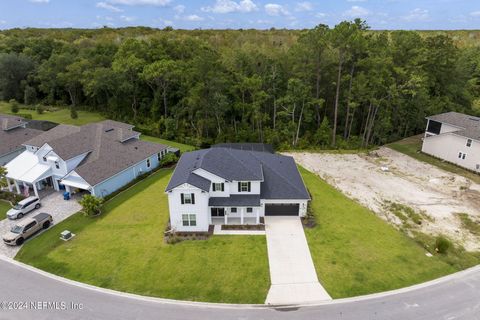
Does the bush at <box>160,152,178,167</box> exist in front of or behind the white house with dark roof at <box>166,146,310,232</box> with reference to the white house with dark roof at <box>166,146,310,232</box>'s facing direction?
behind

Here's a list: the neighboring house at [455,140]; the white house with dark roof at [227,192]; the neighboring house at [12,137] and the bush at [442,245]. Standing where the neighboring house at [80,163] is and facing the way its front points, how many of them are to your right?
1

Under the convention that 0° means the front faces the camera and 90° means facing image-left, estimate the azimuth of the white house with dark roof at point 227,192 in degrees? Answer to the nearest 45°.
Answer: approximately 0°

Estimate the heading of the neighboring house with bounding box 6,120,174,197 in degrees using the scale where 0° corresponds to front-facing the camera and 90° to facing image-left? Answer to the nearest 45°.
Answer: approximately 45°

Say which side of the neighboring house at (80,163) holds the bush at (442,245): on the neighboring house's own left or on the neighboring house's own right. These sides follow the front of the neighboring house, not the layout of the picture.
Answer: on the neighboring house's own left

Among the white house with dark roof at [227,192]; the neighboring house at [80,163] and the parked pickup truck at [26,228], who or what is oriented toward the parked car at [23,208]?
the neighboring house

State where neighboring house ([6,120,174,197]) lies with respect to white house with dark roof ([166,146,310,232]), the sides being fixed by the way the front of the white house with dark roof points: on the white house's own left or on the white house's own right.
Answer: on the white house's own right

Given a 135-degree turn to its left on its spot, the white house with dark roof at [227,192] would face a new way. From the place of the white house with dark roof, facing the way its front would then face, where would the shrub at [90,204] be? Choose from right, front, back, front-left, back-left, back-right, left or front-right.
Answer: back-left

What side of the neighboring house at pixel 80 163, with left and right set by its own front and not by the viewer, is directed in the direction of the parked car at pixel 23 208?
front
